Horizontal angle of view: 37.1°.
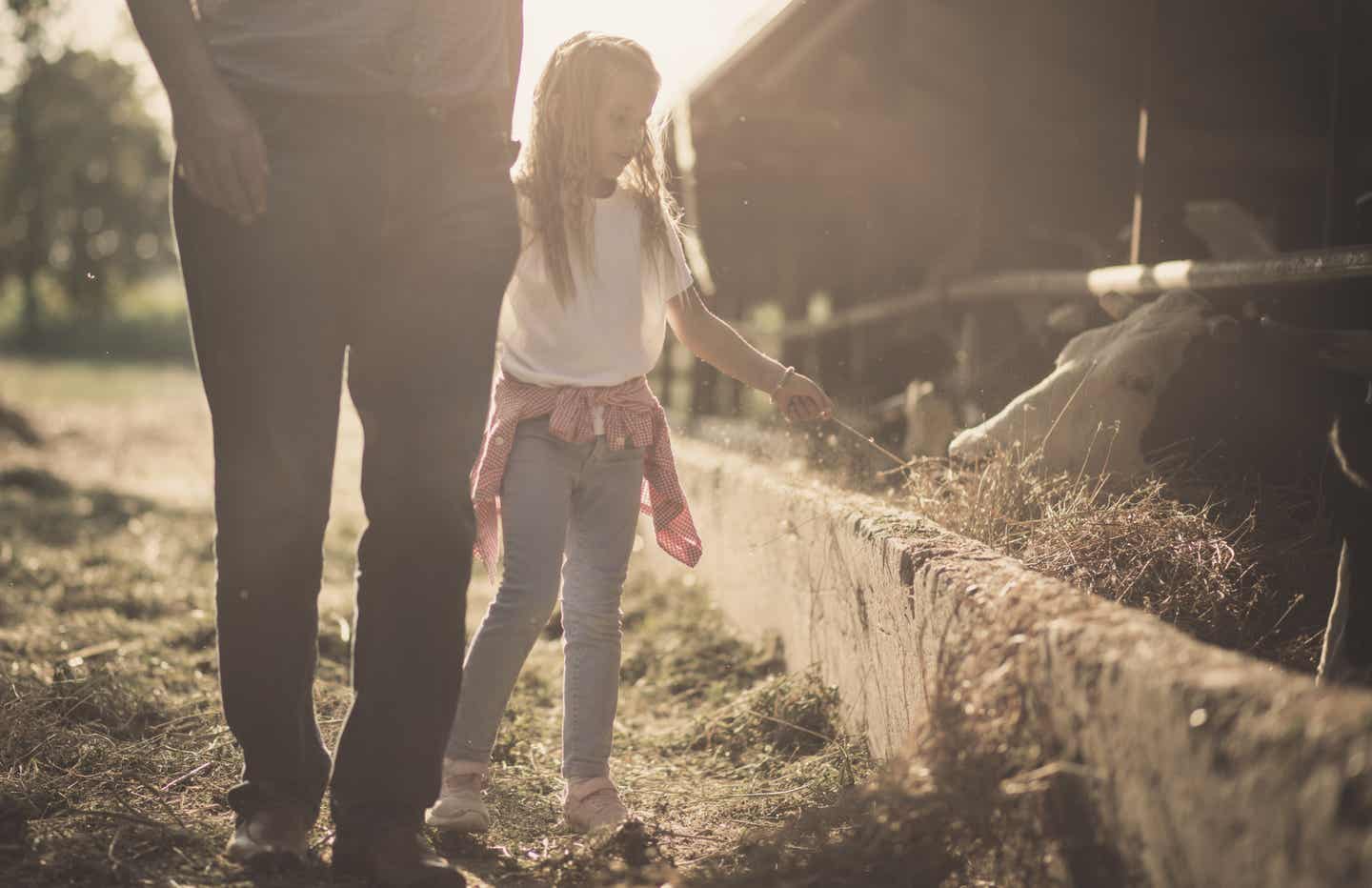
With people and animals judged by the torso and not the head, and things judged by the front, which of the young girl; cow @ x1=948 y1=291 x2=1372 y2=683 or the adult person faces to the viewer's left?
the cow

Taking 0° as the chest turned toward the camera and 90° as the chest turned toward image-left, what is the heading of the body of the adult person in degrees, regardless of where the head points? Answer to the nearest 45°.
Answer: approximately 315°

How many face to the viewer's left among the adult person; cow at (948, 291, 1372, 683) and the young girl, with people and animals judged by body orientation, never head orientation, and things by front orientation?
1

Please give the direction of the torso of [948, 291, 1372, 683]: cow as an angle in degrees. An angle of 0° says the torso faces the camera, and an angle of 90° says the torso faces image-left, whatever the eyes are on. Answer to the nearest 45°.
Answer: approximately 90°

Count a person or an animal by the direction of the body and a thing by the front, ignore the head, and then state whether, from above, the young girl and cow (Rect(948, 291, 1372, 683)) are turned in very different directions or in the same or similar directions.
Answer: very different directions

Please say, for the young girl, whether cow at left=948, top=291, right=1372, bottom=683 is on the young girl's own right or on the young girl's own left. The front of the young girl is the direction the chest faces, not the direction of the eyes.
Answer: on the young girl's own left

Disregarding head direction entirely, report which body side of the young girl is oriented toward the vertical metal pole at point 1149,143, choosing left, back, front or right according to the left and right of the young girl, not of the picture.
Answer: left

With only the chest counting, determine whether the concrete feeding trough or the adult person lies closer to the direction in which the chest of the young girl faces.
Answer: the concrete feeding trough

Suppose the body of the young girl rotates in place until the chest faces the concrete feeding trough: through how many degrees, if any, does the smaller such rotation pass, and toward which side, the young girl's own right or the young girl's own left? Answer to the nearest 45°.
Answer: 0° — they already face it

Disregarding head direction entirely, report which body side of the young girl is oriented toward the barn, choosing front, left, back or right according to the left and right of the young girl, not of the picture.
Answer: left

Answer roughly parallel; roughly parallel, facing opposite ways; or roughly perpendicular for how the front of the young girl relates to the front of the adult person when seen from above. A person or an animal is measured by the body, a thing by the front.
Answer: roughly parallel

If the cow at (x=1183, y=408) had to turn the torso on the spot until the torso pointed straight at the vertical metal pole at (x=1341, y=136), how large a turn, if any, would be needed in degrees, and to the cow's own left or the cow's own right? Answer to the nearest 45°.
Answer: approximately 135° to the cow's own right

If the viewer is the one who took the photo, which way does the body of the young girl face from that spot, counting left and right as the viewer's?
facing the viewer and to the right of the viewer

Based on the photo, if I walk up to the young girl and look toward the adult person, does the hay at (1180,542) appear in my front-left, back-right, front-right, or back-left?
back-left

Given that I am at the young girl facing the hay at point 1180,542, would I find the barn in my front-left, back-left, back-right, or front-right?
front-left
